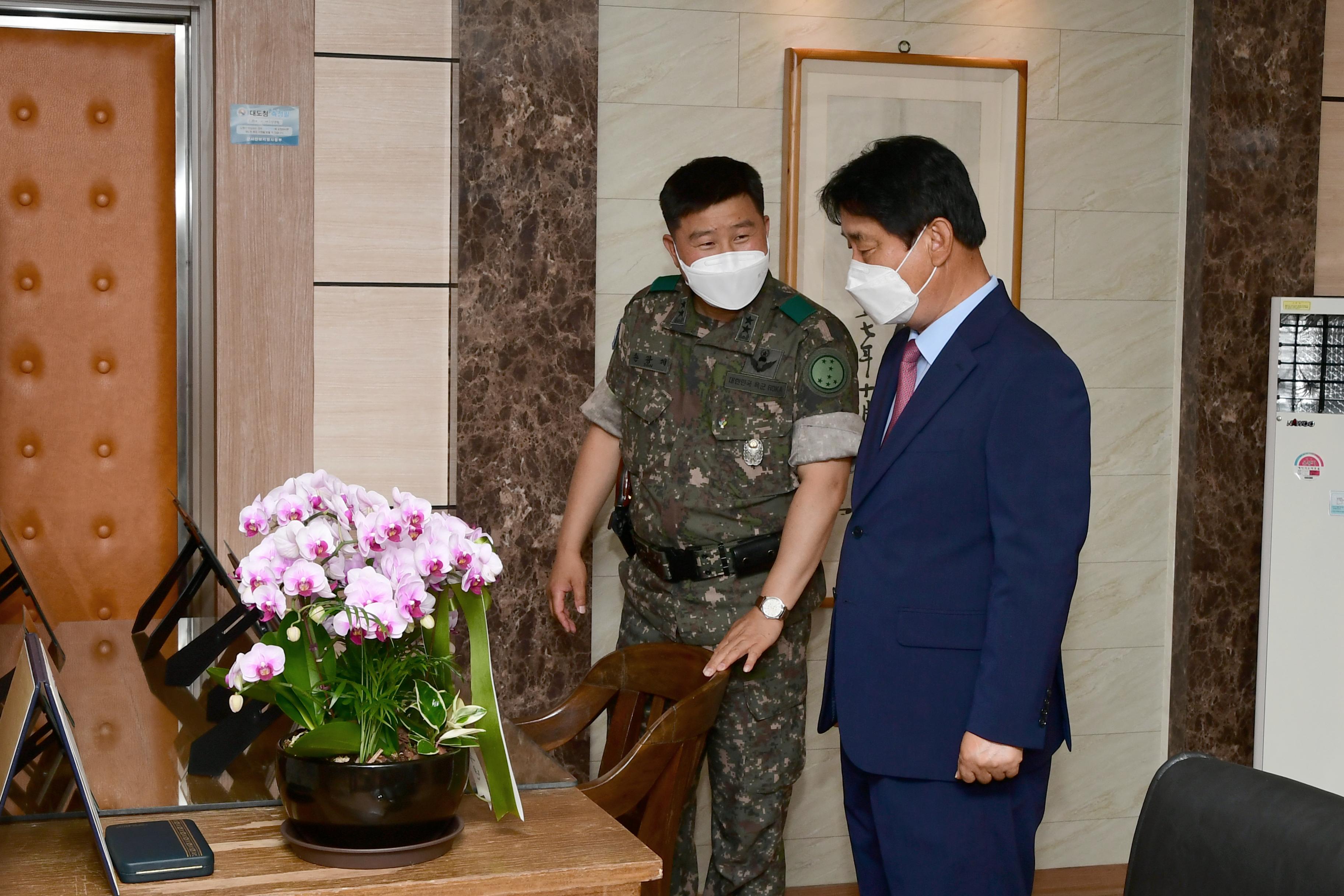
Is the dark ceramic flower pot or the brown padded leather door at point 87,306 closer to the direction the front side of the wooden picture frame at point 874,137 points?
the dark ceramic flower pot

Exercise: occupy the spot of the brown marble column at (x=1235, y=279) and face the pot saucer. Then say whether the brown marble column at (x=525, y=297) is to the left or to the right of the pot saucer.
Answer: right

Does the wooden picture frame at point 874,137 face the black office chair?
yes

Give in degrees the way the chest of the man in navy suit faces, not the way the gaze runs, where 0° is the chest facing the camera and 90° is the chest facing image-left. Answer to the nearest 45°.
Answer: approximately 45°

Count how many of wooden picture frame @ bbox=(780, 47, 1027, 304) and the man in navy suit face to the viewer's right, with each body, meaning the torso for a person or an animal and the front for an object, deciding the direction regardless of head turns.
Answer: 0

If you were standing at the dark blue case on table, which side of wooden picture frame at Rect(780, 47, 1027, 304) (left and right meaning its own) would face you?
front

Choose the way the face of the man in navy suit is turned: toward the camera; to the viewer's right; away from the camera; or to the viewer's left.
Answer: to the viewer's left

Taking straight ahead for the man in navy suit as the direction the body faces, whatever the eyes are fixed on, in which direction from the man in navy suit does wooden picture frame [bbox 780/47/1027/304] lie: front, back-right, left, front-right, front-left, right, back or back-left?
back-right

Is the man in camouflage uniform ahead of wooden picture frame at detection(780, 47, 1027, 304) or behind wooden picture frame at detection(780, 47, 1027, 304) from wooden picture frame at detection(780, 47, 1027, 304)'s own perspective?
ahead

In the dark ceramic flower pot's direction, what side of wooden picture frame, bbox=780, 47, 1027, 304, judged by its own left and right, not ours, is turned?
front

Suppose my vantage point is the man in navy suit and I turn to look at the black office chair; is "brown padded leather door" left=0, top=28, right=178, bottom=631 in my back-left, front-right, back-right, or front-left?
back-right

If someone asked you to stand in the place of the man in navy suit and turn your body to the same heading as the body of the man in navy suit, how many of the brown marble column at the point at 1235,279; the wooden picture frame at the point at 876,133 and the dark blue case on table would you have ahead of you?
1
